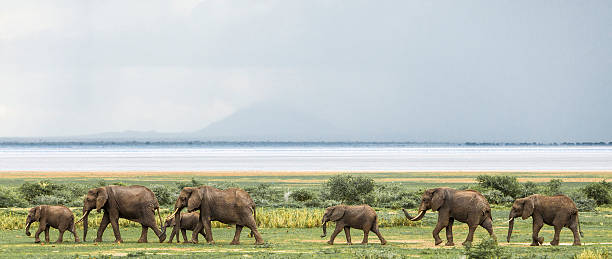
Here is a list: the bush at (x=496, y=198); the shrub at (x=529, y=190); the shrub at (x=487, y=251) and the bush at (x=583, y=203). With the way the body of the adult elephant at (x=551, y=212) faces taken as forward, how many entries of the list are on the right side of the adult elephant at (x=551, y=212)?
3

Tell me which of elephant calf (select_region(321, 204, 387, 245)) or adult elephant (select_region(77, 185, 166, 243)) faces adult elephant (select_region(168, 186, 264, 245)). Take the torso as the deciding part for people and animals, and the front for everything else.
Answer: the elephant calf

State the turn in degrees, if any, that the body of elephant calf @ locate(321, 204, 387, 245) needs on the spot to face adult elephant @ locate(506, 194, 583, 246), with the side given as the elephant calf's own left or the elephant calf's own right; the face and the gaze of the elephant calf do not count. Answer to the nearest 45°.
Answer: approximately 180°

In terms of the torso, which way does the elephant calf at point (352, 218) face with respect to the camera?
to the viewer's left

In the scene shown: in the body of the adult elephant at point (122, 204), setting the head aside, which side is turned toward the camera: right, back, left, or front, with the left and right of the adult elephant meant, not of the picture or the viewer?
left

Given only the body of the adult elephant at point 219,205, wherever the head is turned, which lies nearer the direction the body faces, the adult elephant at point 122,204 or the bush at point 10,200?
the adult elephant

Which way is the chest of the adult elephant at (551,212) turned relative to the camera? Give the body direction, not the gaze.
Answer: to the viewer's left

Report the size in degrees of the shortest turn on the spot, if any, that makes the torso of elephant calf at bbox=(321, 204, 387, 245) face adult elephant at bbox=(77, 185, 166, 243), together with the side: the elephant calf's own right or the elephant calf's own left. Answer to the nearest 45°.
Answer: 0° — it already faces it

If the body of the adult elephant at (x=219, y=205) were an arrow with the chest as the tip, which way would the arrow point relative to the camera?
to the viewer's left

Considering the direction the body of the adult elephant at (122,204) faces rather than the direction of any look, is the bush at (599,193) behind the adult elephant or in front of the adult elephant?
behind

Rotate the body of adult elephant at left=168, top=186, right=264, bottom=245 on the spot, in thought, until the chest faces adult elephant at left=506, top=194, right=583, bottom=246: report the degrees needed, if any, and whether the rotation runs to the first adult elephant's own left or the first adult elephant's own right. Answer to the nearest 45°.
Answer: approximately 180°

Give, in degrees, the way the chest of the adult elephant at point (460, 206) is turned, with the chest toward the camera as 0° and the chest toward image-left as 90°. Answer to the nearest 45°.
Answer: approximately 90°
